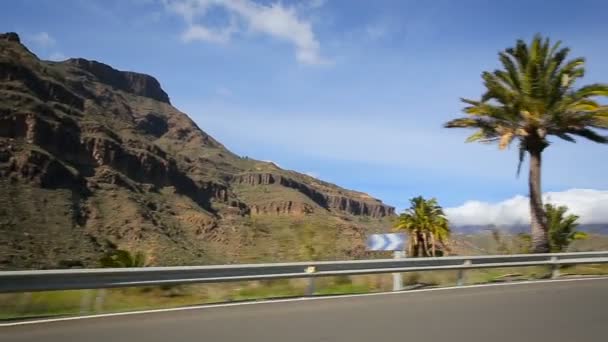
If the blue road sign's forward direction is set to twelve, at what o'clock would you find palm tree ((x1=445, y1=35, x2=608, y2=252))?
The palm tree is roughly at 9 o'clock from the blue road sign.

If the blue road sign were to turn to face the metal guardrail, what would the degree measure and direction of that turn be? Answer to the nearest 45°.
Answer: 0° — it already faces it

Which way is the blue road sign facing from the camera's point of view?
toward the camera

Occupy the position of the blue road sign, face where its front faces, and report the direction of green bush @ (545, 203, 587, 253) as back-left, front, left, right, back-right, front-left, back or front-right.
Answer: back-left

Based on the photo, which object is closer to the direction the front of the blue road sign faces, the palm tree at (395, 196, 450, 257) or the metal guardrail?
the metal guardrail

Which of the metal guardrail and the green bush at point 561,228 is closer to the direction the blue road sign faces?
the metal guardrail
